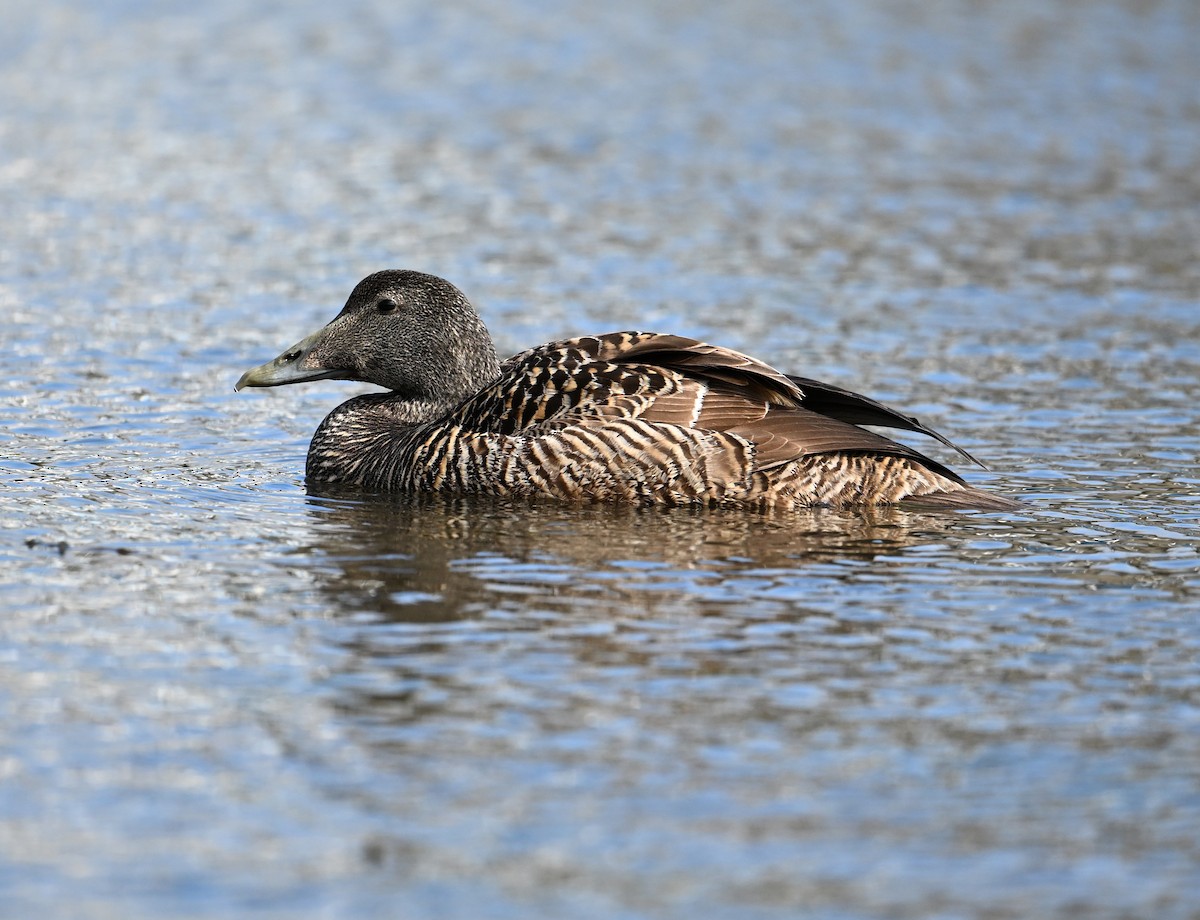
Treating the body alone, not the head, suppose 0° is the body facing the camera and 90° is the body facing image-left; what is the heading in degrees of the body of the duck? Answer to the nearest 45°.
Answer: approximately 90°
